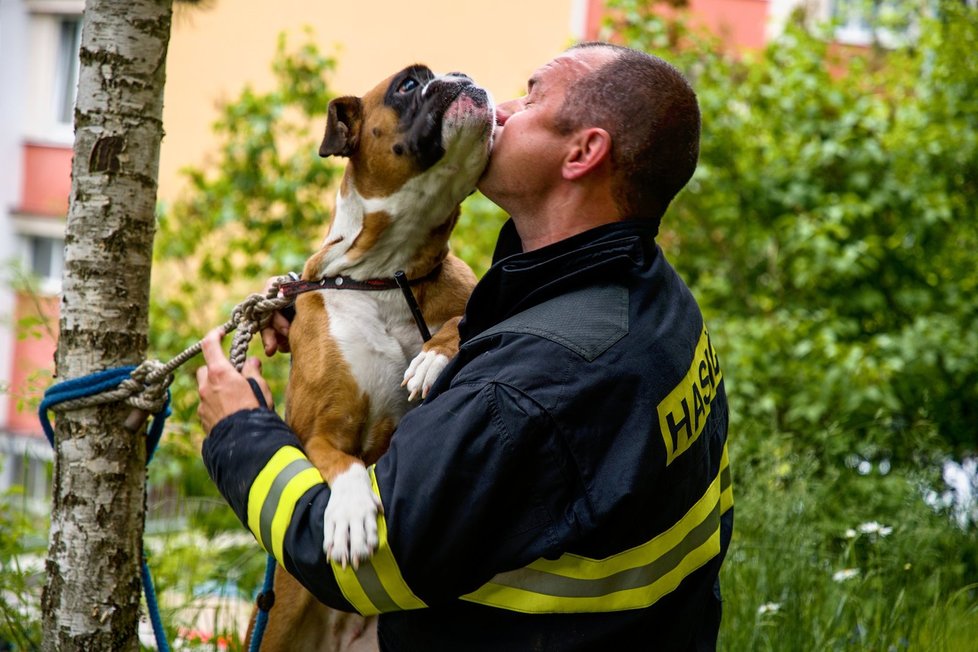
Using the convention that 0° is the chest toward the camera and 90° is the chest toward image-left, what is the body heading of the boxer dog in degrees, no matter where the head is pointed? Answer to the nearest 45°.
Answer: approximately 315°

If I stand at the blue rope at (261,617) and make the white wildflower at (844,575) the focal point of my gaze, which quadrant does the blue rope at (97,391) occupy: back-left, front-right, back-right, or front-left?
back-left

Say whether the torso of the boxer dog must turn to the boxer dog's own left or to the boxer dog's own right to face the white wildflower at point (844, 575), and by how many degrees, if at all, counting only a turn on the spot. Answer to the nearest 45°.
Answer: approximately 45° to the boxer dog's own left
